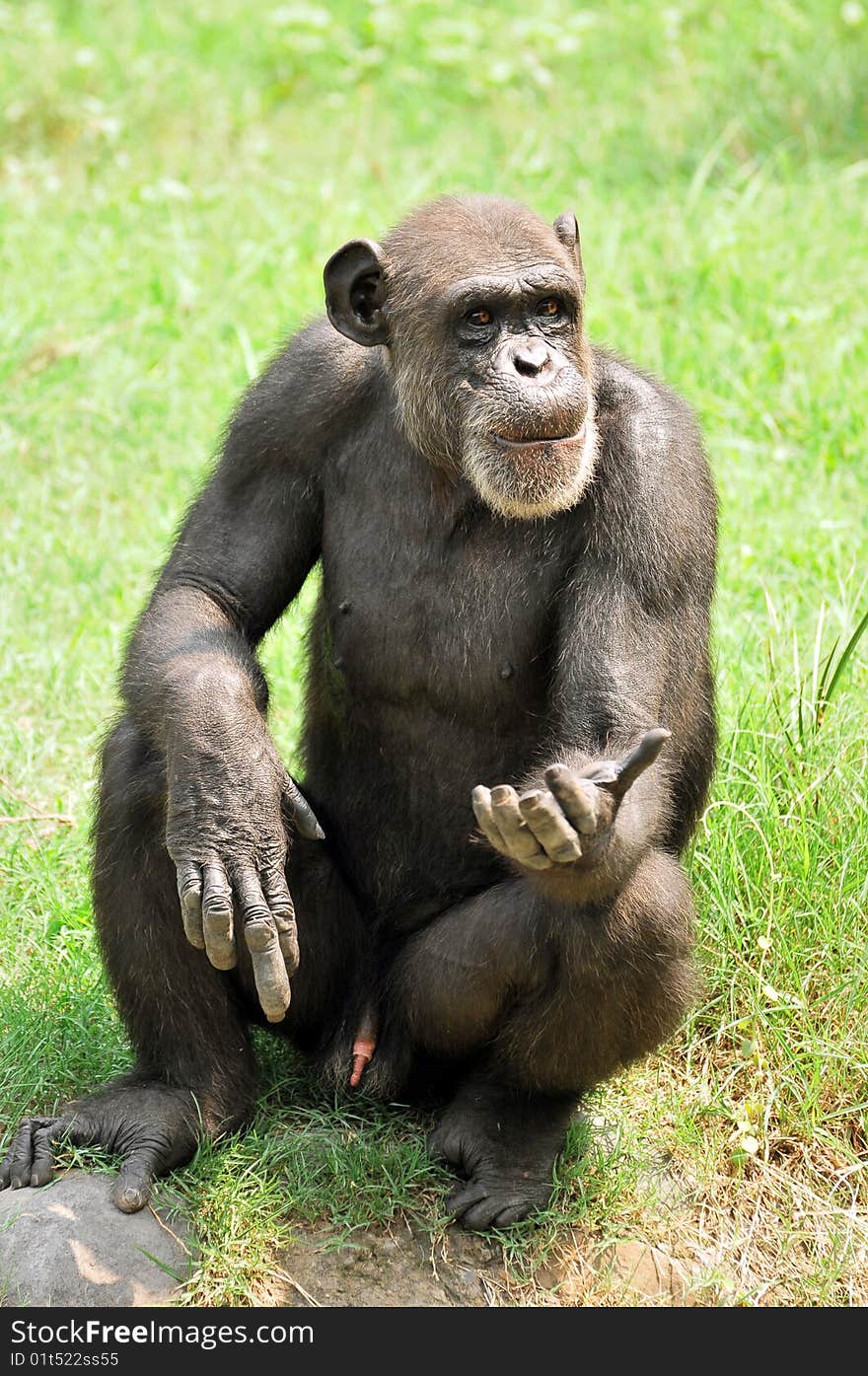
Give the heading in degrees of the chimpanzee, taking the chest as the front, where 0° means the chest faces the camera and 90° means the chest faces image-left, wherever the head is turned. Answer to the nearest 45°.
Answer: approximately 0°
